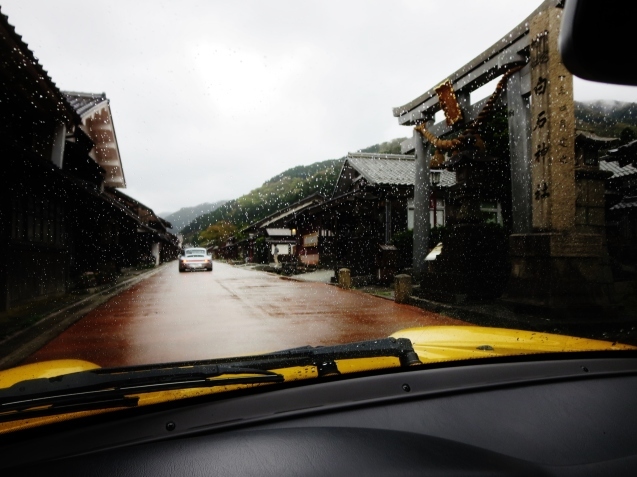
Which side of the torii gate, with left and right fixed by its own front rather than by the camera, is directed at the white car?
right

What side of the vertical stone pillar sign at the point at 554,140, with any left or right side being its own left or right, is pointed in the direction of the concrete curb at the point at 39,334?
front

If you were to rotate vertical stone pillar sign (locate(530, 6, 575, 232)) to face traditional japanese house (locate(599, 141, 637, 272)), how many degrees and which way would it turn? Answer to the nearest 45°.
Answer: approximately 135° to its right

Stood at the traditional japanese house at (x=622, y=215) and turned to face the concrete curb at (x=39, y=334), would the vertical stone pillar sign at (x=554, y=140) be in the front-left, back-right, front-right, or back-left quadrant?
front-left

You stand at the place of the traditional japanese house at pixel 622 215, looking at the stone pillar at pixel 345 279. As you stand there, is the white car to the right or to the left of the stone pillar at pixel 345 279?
right

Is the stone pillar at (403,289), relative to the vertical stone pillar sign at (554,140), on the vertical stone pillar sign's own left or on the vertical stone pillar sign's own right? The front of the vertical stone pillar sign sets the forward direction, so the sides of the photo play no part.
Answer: on the vertical stone pillar sign's own right

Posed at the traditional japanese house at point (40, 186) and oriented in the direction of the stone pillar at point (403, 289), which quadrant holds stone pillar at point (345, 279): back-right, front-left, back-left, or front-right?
front-left

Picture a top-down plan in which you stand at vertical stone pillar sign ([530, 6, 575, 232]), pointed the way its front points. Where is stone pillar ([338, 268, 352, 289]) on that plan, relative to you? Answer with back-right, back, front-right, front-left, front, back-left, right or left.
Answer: right

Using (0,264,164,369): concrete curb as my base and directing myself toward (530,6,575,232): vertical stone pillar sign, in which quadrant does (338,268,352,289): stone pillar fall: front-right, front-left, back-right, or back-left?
front-left

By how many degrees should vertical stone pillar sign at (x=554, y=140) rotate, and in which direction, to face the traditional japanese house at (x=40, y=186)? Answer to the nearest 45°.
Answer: approximately 45° to its right

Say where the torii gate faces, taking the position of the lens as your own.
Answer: facing the viewer and to the left of the viewer
